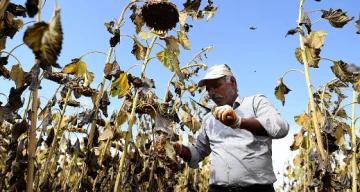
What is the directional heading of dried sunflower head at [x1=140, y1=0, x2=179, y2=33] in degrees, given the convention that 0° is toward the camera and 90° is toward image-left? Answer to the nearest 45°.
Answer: approximately 0°

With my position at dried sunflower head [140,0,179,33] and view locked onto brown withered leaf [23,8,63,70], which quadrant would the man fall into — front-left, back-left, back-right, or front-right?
back-left

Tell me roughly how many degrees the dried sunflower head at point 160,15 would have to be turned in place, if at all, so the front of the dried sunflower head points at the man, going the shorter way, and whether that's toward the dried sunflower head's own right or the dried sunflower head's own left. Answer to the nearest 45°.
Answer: approximately 135° to the dried sunflower head's own left

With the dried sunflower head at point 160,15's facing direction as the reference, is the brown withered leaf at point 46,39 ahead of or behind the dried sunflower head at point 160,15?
ahead

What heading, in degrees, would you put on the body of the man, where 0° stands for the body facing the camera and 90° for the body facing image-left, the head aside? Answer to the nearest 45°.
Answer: approximately 45°

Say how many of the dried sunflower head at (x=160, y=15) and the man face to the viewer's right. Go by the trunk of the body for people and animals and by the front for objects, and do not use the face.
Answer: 0

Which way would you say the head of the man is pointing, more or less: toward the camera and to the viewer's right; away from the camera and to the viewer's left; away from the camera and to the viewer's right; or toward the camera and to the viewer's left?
toward the camera and to the viewer's left

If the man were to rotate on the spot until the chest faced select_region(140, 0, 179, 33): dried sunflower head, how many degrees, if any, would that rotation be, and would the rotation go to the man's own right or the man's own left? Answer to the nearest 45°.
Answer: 0° — they already face it
